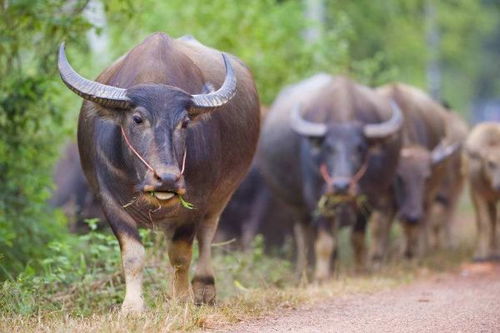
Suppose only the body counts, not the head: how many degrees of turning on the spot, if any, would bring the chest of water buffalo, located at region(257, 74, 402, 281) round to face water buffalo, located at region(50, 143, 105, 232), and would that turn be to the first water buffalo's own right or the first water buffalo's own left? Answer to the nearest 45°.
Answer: approximately 135° to the first water buffalo's own right

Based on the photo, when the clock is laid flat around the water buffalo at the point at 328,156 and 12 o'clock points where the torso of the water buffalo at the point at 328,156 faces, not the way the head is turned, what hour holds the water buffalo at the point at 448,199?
the water buffalo at the point at 448,199 is roughly at 7 o'clock from the water buffalo at the point at 328,156.

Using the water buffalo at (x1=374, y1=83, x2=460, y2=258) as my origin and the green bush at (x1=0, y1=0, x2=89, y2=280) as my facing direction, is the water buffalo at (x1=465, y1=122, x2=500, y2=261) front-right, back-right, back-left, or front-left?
back-left

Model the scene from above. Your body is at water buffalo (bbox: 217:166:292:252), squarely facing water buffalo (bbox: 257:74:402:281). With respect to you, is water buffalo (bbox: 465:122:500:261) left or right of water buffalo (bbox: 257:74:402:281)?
left

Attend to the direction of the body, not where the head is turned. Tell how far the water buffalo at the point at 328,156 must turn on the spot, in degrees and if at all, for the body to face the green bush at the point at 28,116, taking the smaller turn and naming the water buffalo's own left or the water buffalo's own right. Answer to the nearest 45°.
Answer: approximately 45° to the water buffalo's own right

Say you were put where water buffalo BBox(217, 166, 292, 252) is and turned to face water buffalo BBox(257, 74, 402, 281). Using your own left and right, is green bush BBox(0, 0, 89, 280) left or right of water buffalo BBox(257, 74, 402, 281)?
right

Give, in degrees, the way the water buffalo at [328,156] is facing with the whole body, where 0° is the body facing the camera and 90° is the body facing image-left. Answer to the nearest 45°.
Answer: approximately 0°
